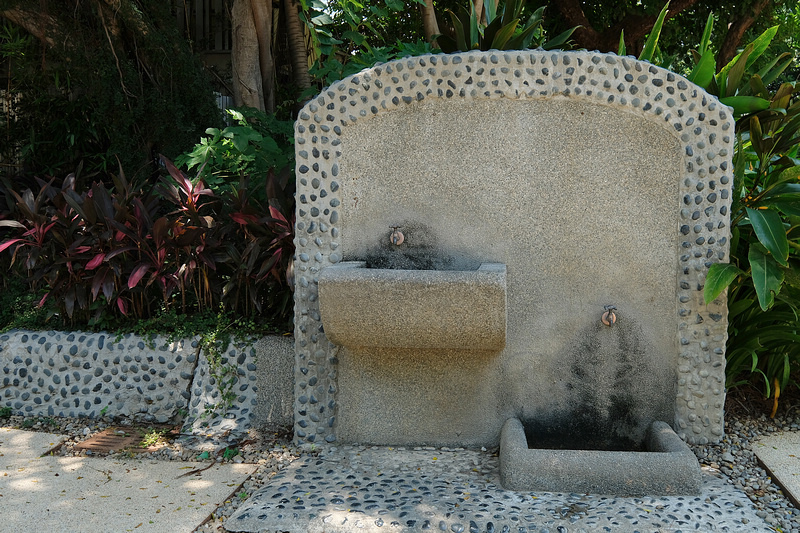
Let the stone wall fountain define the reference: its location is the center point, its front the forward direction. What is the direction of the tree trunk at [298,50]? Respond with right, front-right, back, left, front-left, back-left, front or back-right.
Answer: back-right

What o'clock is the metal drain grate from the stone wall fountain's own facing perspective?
The metal drain grate is roughly at 3 o'clock from the stone wall fountain.

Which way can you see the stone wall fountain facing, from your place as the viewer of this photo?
facing the viewer

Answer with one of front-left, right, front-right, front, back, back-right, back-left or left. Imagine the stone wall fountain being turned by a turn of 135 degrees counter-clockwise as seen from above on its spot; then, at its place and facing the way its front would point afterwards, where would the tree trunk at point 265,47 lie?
left

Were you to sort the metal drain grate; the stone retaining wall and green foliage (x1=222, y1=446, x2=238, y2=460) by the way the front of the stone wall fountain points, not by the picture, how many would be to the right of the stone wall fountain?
3

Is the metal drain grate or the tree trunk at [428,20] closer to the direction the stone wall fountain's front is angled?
the metal drain grate

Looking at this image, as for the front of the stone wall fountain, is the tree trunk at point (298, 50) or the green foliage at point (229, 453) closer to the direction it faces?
the green foliage

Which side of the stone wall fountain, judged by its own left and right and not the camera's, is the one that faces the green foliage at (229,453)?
right

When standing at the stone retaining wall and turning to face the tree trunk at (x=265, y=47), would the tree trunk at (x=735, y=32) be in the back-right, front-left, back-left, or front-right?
front-right

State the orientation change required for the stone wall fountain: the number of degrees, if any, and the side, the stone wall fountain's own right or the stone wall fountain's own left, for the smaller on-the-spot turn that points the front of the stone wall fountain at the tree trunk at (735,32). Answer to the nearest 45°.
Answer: approximately 135° to the stone wall fountain's own left

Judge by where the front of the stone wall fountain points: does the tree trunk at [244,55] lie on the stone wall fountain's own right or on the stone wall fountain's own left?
on the stone wall fountain's own right

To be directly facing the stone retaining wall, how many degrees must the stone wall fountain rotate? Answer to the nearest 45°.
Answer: approximately 90° to its right

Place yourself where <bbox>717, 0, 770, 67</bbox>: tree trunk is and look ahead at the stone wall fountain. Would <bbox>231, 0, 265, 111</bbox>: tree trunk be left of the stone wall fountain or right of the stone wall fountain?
right

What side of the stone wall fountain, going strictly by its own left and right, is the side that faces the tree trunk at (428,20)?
back

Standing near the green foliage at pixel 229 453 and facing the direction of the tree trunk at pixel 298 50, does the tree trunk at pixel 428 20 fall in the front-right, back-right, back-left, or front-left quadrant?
front-right
